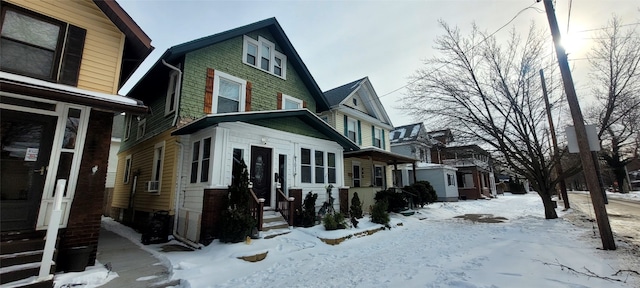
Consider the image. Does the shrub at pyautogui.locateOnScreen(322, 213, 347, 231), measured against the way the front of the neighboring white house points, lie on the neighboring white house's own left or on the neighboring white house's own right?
on the neighboring white house's own right

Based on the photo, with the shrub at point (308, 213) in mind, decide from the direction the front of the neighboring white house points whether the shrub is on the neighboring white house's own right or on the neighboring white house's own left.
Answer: on the neighboring white house's own right

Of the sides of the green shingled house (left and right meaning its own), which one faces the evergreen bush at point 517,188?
left

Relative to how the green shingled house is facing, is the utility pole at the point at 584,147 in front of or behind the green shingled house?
in front

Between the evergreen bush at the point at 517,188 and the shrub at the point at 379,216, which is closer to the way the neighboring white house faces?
the shrub

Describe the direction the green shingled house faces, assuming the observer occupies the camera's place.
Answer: facing the viewer and to the right of the viewer

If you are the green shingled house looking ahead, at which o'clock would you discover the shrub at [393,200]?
The shrub is roughly at 10 o'clock from the green shingled house.

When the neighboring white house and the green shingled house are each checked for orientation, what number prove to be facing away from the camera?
0

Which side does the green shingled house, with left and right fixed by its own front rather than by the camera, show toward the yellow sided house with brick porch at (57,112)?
right

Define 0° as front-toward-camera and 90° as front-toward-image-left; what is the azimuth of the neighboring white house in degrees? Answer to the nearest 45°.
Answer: approximately 315°

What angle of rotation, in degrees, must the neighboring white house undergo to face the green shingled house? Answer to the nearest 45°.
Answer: approximately 45° to its right

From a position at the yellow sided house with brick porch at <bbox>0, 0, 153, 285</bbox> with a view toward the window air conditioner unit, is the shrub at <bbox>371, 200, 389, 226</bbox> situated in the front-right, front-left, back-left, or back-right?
front-right

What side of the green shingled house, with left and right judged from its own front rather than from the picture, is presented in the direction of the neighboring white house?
left
